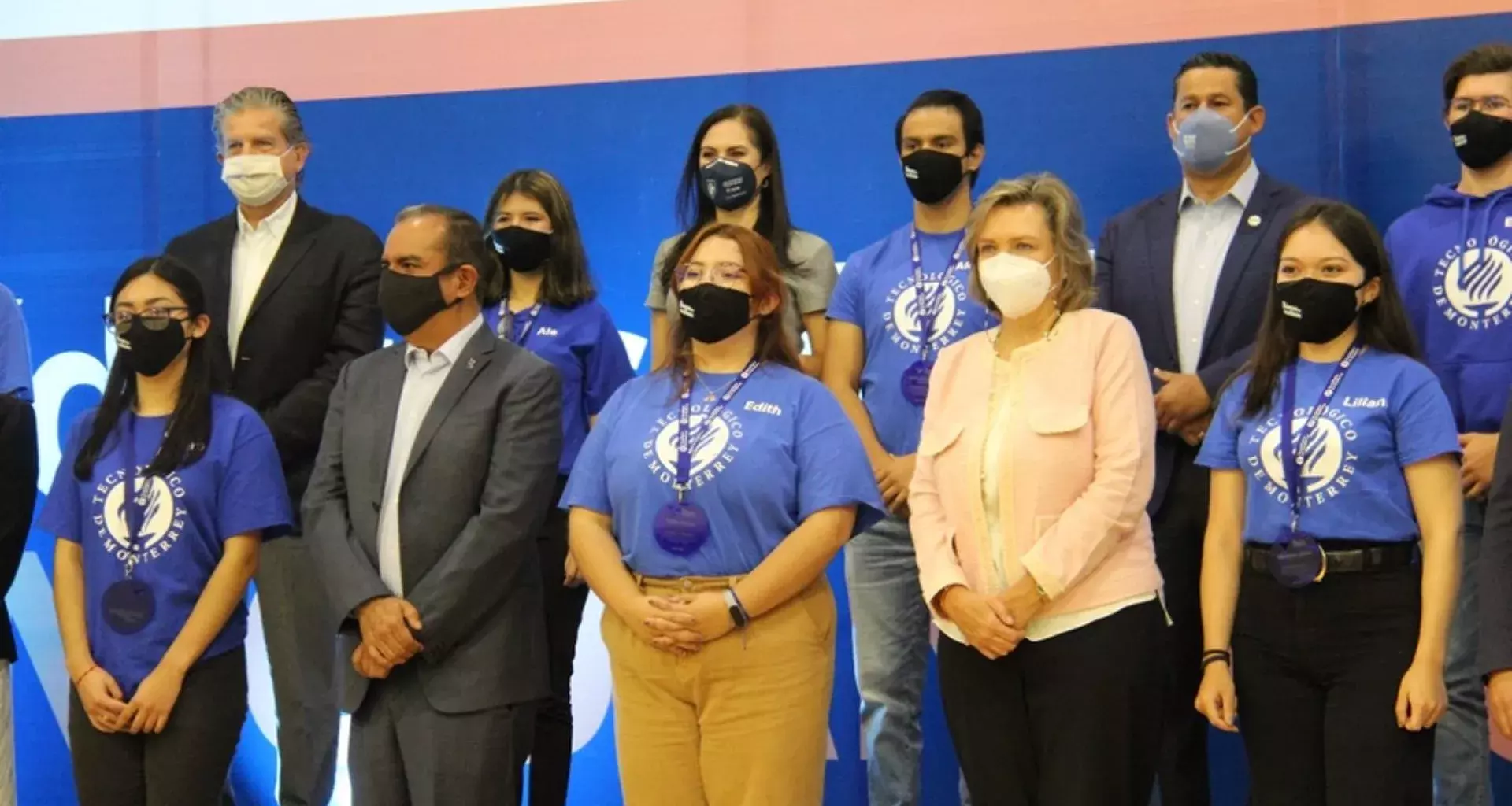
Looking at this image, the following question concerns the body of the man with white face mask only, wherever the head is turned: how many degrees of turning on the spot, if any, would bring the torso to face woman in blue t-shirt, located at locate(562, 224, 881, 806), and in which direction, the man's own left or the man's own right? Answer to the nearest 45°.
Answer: approximately 90° to the man's own left

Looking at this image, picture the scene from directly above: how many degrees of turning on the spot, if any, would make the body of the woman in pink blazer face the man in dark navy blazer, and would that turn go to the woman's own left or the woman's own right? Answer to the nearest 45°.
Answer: approximately 180°
